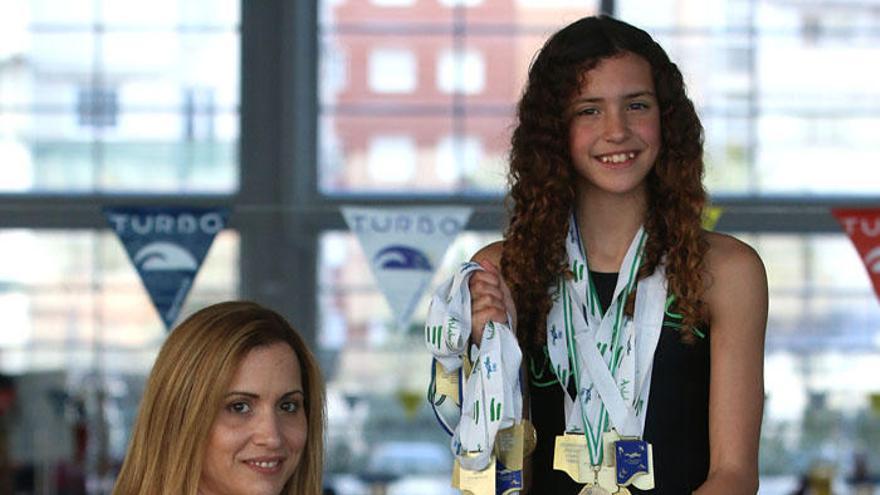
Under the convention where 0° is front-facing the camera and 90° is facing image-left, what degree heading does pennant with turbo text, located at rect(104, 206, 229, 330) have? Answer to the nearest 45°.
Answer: approximately 0°

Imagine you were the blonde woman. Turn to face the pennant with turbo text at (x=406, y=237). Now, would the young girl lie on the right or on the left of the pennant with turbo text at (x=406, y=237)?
right

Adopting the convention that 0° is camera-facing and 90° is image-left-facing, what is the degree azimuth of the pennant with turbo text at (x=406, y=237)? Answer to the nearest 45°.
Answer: approximately 0°

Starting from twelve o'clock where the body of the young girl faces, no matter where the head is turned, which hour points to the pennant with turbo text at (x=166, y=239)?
The pennant with turbo text is roughly at 5 o'clock from the young girl.

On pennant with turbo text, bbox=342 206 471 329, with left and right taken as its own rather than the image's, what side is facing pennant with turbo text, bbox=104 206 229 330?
right

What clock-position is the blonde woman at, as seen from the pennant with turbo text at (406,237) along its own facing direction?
The blonde woman is roughly at 12 o'clock from the pennant with turbo text.

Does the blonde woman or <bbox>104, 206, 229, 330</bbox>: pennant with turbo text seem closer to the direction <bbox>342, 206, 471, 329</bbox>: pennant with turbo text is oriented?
the blonde woman
